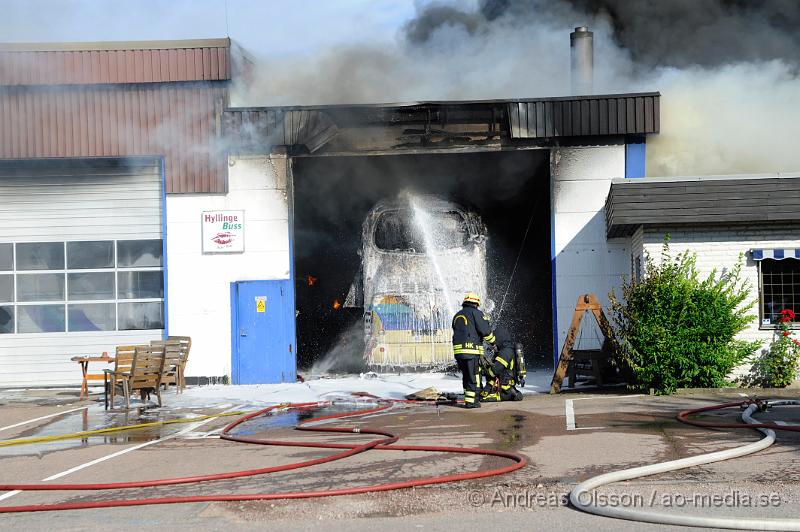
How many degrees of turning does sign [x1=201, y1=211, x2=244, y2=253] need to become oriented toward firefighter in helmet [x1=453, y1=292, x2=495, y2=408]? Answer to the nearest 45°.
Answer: approximately 45° to its left

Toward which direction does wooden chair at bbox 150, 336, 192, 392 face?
to the viewer's left

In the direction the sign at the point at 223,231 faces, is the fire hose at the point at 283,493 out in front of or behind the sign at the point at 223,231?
in front

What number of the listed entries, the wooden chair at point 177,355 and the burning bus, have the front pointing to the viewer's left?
1

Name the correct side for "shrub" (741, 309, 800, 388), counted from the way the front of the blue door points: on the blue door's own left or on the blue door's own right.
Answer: on the blue door's own left

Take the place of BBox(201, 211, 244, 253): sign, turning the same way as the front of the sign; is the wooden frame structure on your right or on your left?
on your left

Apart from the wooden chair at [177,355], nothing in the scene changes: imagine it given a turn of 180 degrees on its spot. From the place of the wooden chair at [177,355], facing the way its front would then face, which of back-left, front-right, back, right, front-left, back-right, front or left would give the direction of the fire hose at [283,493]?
right

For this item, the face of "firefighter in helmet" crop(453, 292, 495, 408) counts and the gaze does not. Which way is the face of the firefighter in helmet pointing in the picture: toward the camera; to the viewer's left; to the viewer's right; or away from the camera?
away from the camera
